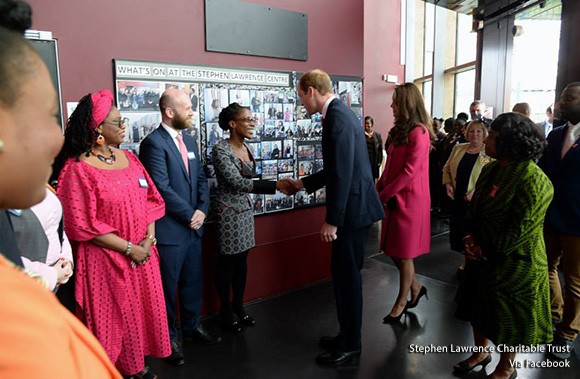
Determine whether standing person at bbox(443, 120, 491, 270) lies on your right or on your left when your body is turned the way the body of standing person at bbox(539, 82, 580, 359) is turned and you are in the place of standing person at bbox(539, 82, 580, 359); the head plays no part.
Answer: on your right

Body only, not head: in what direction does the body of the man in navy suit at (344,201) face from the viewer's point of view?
to the viewer's left

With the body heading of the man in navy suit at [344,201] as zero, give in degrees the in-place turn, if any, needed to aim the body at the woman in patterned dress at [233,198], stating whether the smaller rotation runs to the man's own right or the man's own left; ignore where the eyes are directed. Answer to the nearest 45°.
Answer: approximately 45° to the man's own right

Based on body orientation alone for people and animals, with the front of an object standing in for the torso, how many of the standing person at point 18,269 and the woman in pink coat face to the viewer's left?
1

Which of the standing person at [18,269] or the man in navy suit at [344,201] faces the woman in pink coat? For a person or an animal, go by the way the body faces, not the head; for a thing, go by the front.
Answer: the standing person

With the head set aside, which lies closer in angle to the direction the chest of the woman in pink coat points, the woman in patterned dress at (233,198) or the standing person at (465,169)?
the woman in patterned dress

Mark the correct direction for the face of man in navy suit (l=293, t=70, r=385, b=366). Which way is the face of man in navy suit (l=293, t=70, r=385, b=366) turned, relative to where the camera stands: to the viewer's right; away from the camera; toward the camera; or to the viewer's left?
to the viewer's left
